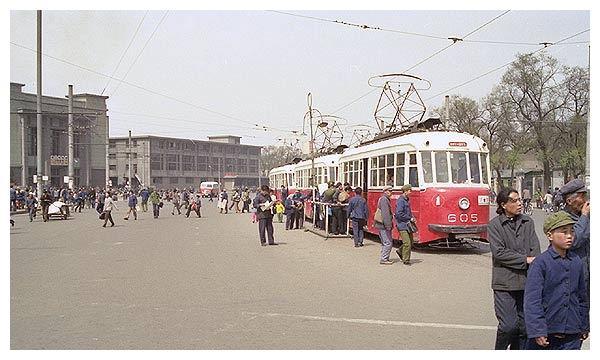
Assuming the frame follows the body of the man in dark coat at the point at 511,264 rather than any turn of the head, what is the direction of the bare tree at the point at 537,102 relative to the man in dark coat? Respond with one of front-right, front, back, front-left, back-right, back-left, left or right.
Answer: back-left

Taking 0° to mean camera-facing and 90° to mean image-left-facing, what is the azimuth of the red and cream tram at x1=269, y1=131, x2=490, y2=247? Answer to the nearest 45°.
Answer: approximately 315°

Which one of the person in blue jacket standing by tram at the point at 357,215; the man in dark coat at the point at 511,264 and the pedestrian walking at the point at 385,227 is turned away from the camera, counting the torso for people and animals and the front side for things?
the person in blue jacket standing by tram

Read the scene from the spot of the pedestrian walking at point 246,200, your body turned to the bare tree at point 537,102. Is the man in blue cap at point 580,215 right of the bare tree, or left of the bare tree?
right

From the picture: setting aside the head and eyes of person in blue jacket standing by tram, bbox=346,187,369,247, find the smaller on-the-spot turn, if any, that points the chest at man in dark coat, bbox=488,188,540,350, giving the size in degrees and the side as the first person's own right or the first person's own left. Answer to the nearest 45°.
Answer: approximately 180°

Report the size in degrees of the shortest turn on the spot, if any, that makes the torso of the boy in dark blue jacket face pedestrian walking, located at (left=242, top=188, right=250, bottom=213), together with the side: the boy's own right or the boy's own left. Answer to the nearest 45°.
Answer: approximately 180°

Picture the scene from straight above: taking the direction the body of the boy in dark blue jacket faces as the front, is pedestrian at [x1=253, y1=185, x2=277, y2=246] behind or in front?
behind

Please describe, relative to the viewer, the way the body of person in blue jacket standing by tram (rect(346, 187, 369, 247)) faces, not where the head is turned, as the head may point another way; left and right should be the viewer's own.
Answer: facing away from the viewer
